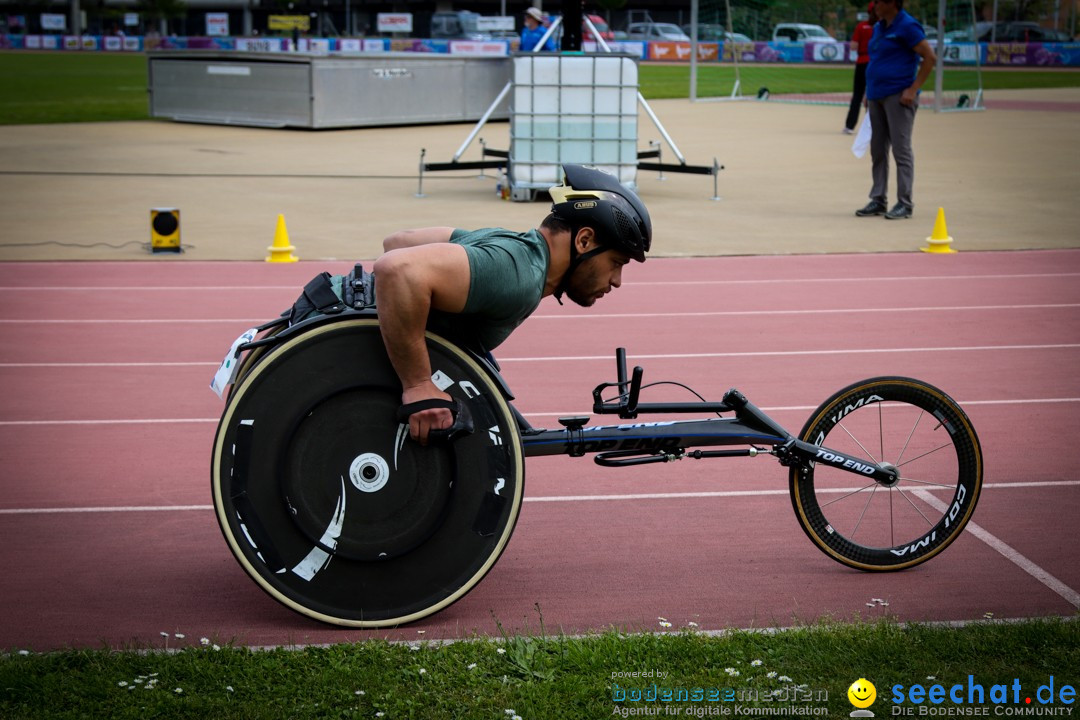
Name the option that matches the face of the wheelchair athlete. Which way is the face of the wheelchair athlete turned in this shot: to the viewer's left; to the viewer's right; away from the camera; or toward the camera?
to the viewer's right

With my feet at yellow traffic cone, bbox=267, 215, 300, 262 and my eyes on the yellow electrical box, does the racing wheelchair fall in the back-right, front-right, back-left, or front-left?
back-left

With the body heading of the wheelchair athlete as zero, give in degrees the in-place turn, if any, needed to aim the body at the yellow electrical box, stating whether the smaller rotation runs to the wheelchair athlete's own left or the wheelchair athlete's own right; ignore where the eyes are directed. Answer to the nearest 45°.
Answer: approximately 90° to the wheelchair athlete's own left

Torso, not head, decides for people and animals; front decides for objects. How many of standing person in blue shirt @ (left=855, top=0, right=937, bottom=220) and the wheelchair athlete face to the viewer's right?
1

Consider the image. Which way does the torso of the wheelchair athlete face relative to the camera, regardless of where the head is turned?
to the viewer's right

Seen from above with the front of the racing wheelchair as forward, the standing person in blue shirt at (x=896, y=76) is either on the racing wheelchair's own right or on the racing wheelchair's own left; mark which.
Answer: on the racing wheelchair's own left

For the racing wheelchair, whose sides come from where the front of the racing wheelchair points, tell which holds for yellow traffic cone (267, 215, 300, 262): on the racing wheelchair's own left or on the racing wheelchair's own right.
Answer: on the racing wheelchair's own left

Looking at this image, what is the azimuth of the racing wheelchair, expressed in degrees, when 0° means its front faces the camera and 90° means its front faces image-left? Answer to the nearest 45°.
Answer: approximately 270°
